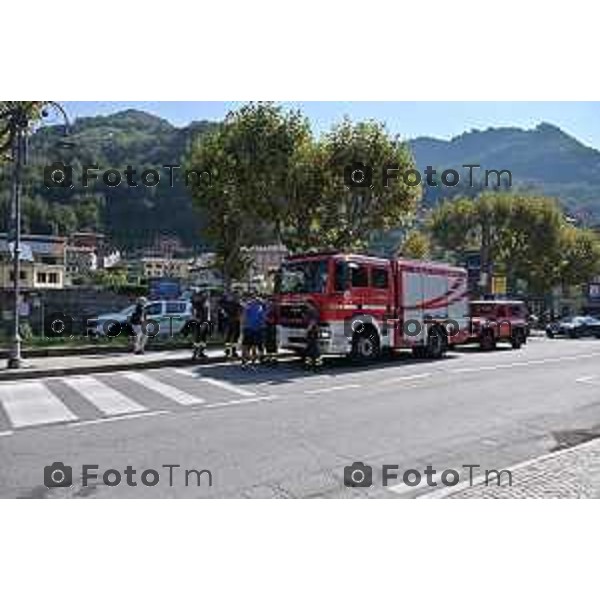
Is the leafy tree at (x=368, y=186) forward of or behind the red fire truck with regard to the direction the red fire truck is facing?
behind

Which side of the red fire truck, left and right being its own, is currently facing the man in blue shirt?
front

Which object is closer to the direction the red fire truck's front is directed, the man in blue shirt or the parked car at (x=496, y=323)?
the man in blue shirt

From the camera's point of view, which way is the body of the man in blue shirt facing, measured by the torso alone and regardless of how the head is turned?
away from the camera

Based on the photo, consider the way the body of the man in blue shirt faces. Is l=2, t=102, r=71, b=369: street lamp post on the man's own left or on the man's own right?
on the man's own left

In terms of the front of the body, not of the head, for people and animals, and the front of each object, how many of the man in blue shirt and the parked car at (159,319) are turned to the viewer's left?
1

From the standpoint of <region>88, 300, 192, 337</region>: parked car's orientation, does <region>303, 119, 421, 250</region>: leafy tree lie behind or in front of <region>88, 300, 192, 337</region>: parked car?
behind

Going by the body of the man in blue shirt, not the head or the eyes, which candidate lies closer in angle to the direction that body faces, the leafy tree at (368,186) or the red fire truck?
the leafy tree

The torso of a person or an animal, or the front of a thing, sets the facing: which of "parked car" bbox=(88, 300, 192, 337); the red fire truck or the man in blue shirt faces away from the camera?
the man in blue shirt

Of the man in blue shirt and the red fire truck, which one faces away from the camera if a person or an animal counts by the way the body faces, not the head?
the man in blue shirt

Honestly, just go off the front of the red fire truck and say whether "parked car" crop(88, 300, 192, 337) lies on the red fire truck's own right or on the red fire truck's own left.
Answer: on the red fire truck's own right

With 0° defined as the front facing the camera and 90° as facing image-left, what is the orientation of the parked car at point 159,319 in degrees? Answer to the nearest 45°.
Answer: approximately 90°

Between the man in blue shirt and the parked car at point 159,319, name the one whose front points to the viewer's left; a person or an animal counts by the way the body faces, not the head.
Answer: the parked car

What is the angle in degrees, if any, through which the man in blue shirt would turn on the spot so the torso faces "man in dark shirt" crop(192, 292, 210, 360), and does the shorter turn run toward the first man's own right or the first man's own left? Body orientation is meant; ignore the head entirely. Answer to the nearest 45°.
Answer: approximately 45° to the first man's own left
